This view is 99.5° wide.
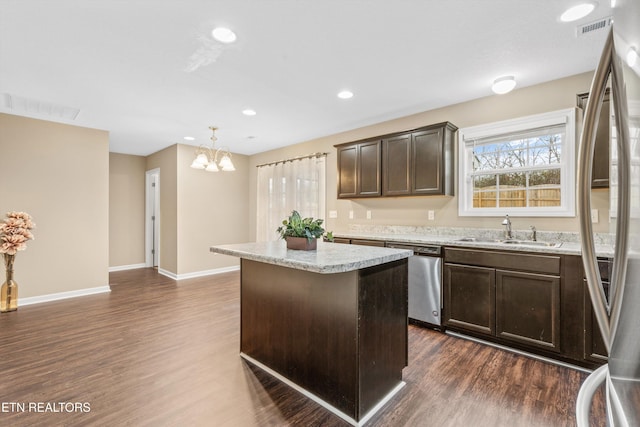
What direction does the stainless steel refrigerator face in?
to the viewer's left

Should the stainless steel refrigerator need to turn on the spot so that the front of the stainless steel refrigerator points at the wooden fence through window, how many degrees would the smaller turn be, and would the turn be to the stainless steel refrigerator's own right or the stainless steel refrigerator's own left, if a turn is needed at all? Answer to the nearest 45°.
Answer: approximately 90° to the stainless steel refrigerator's own right

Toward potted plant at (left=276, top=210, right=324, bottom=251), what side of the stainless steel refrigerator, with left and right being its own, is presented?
front

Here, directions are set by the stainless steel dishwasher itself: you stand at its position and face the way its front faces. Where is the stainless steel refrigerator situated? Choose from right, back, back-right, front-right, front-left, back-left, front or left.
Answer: front-left

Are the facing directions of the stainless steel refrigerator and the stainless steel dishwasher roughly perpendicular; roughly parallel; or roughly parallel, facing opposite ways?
roughly perpendicular

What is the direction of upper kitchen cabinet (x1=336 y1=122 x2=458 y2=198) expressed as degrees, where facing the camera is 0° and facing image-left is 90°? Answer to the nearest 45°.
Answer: approximately 45°
